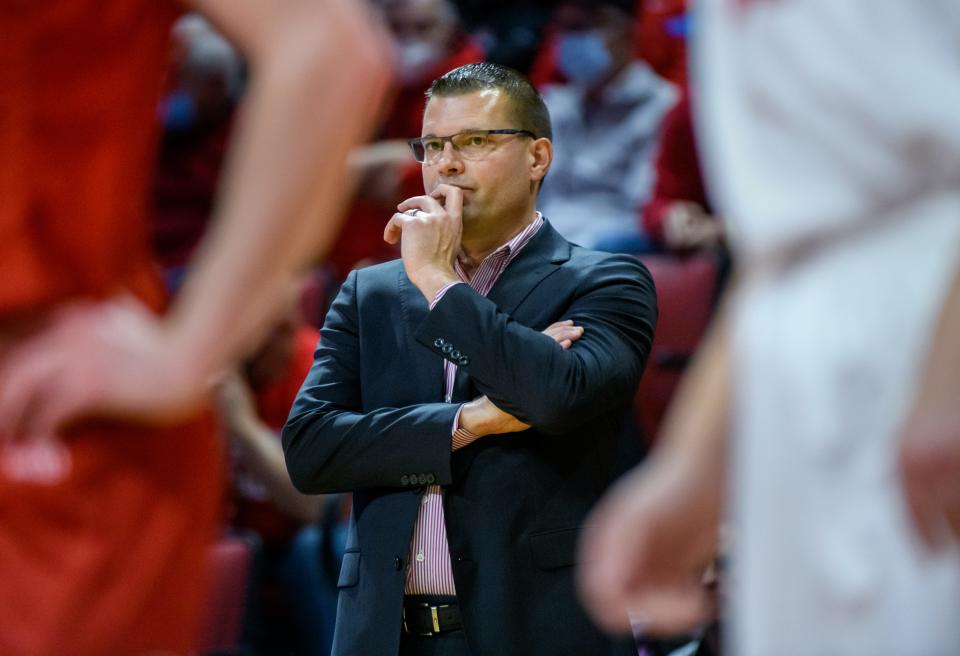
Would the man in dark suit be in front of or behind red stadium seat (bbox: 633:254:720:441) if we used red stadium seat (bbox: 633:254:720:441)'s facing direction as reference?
in front

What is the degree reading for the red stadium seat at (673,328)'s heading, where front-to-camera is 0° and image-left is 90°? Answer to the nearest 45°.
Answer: approximately 0°

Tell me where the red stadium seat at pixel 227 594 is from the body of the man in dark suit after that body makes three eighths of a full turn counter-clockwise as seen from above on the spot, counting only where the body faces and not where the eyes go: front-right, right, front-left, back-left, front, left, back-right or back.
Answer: back-left

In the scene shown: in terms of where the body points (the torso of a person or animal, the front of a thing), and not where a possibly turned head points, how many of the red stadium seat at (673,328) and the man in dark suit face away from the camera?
0

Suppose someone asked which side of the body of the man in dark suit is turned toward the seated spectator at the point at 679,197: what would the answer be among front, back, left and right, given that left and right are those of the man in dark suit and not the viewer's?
back

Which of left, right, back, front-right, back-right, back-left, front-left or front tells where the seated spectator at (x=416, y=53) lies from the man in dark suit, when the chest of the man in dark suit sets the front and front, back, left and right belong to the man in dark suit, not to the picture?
back-right

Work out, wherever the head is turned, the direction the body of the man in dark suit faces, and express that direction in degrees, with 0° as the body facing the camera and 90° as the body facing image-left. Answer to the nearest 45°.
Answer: approximately 45°
